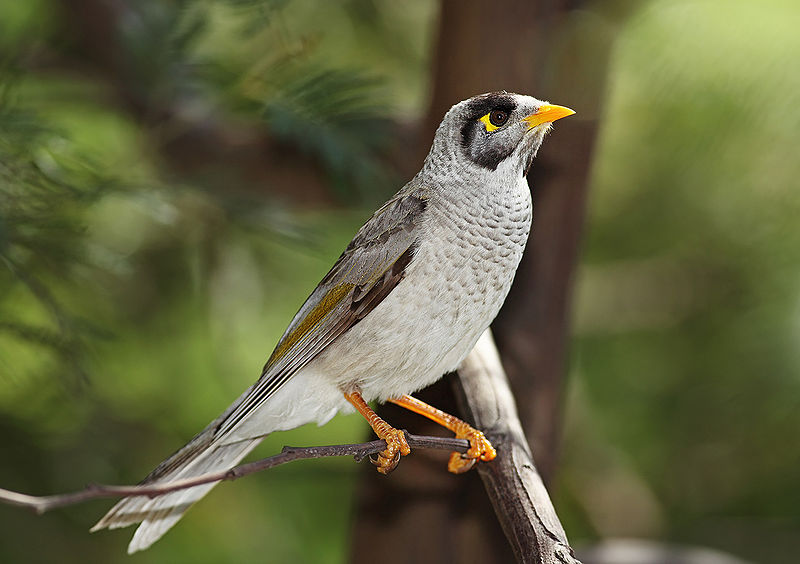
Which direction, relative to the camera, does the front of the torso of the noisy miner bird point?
to the viewer's right
